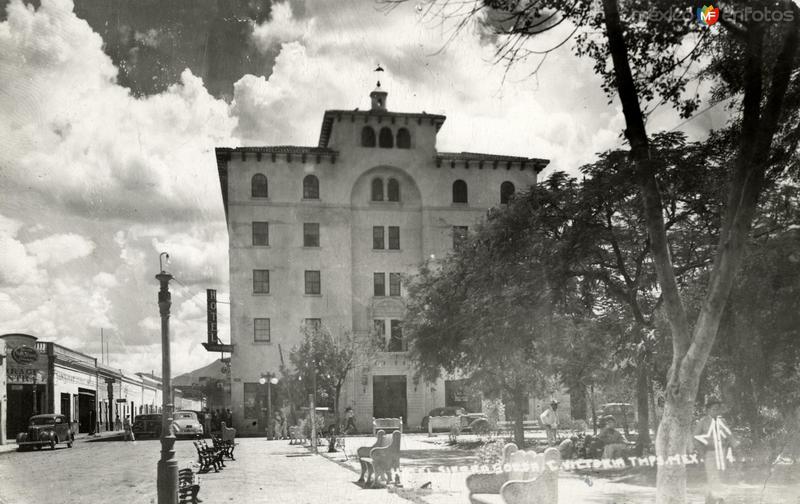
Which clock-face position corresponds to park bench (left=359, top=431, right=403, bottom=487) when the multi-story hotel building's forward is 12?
The park bench is roughly at 12 o'clock from the multi-story hotel building.

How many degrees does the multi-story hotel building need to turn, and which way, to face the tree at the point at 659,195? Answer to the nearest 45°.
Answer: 0° — it already faces it

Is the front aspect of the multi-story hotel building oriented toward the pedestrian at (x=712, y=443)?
yes

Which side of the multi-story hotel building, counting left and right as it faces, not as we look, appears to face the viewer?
front

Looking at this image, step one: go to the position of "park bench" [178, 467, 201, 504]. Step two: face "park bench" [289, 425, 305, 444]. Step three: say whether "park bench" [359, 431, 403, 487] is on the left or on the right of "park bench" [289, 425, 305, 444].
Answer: right

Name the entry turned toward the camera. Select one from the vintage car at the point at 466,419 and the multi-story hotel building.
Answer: the multi-story hotel building

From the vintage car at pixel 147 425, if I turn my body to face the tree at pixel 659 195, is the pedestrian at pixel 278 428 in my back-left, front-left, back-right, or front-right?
front-left

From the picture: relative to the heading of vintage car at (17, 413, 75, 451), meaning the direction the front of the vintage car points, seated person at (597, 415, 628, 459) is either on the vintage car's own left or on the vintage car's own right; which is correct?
on the vintage car's own left

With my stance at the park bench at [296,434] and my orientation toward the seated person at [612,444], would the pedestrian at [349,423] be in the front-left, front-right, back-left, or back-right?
back-left

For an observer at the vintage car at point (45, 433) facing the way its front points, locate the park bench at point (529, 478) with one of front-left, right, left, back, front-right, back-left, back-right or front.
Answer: front-left

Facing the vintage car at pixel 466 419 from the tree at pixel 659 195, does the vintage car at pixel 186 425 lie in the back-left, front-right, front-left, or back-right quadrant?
front-left
